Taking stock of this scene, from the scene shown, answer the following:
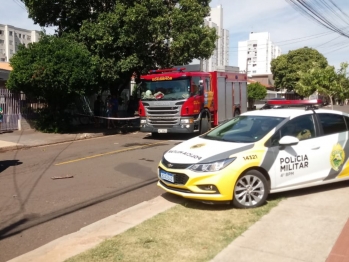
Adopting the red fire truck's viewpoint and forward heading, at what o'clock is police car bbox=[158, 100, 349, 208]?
The police car is roughly at 10 o'clock from the red fire truck.

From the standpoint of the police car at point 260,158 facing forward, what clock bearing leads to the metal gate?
The metal gate is roughly at 3 o'clock from the police car.

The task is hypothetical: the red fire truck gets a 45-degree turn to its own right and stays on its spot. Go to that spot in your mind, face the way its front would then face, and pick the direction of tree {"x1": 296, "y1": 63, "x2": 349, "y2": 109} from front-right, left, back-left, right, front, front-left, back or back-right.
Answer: back

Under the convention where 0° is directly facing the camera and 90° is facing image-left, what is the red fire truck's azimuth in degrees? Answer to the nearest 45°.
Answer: approximately 45°

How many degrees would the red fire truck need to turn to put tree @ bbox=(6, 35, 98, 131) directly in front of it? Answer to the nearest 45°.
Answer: approximately 45° to its right

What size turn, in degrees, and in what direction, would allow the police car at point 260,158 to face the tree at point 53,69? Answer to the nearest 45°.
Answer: approximately 90° to its right

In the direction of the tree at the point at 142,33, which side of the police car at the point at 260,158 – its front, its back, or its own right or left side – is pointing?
right

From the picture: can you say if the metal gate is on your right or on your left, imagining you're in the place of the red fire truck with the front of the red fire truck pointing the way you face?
on your right

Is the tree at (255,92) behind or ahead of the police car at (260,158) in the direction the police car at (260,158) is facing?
behind

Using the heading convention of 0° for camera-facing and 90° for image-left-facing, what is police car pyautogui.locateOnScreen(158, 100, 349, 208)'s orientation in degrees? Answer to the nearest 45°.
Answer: approximately 45°
